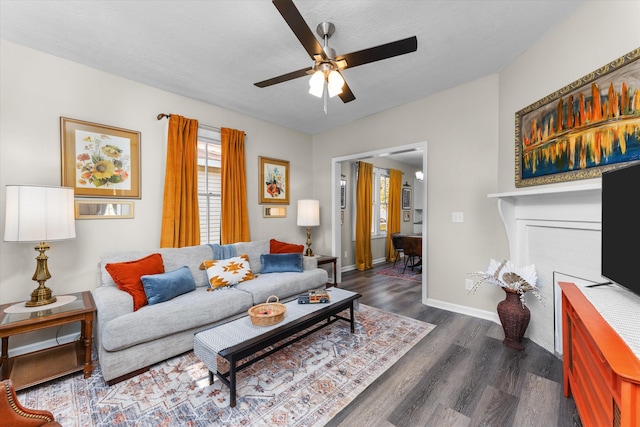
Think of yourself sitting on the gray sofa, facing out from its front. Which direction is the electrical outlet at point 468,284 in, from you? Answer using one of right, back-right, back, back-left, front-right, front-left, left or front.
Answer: front-left

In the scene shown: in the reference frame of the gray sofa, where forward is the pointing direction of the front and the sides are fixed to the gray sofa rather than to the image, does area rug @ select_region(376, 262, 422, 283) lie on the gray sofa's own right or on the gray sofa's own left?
on the gray sofa's own left

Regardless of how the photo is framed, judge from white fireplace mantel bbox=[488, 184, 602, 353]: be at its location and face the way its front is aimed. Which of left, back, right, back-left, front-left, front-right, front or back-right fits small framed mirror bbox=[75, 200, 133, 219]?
front

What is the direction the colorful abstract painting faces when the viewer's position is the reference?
facing the viewer and to the left of the viewer

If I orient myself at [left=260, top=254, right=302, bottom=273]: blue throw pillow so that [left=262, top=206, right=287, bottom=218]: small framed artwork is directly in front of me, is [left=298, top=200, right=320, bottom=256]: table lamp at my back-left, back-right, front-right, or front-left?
front-right

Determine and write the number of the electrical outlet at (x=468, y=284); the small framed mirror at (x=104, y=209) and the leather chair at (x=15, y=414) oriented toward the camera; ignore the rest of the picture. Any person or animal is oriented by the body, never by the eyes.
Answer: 2

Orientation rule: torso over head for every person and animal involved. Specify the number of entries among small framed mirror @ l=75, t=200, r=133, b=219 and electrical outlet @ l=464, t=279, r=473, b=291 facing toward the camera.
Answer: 2

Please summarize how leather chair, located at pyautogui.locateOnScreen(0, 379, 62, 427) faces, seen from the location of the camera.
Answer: facing away from the viewer and to the right of the viewer

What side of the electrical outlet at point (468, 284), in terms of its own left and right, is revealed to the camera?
front

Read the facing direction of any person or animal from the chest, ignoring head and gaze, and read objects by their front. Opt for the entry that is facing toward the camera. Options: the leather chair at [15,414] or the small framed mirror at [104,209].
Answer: the small framed mirror

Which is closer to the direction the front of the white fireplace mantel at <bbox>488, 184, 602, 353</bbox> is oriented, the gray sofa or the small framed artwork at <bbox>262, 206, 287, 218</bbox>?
the gray sofa

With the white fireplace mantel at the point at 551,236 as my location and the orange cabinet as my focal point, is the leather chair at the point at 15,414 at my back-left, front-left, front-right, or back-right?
front-right

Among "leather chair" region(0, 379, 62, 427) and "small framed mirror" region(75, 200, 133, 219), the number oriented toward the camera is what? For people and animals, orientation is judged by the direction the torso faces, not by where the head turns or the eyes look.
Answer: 1

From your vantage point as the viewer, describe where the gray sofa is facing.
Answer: facing the viewer and to the right of the viewer

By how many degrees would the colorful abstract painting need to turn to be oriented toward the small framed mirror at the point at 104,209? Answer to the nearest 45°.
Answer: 0° — it already faces it

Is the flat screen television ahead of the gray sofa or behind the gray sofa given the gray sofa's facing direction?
ahead

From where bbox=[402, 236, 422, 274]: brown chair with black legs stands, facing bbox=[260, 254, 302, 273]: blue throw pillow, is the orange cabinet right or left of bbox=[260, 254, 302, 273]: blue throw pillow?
left
